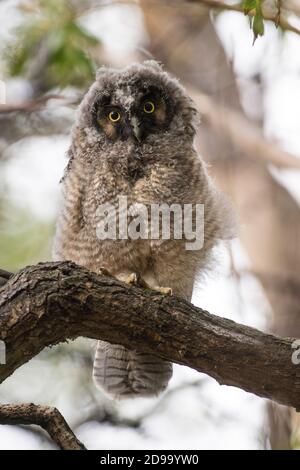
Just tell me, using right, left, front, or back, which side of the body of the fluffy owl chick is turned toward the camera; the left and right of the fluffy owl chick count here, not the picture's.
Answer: front
